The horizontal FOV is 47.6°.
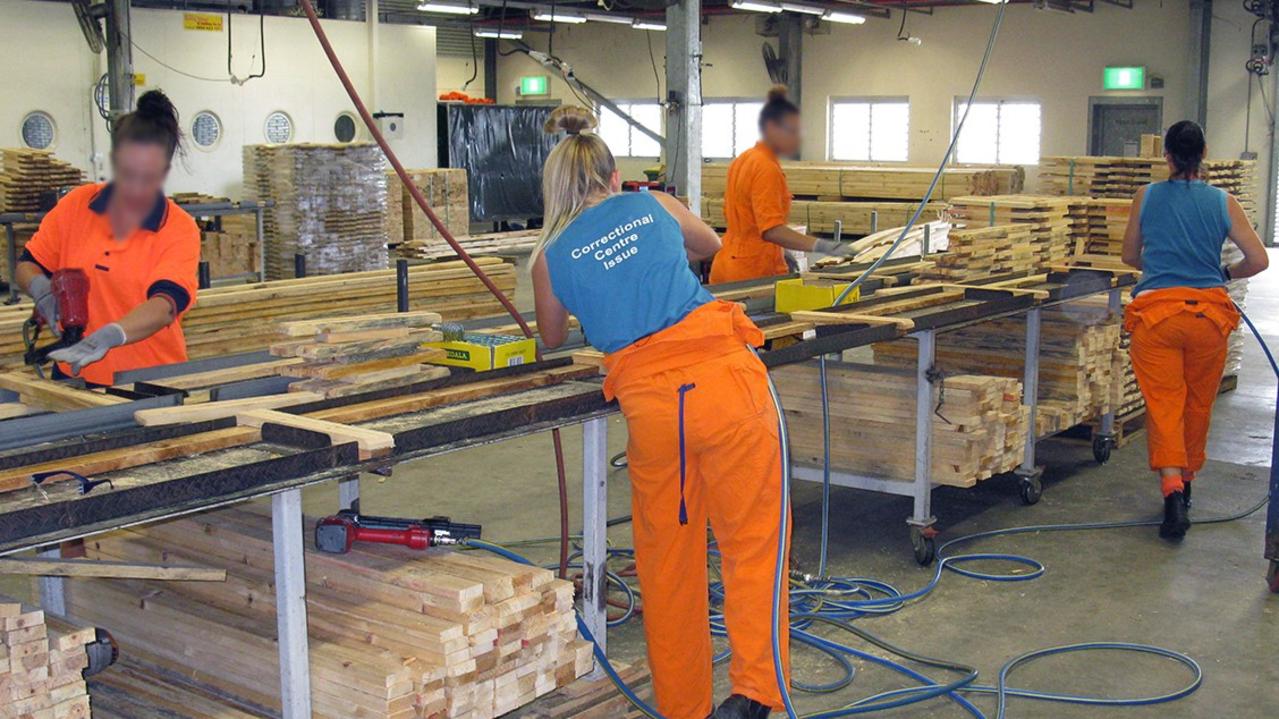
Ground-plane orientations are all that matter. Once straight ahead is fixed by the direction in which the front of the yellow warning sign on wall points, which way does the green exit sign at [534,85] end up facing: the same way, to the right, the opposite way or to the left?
the same way

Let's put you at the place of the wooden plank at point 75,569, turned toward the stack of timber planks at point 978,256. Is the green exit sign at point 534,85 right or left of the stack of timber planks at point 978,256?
left

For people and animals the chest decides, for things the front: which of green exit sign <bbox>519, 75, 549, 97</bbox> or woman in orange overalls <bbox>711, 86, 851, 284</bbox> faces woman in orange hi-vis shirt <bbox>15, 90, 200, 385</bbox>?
the green exit sign

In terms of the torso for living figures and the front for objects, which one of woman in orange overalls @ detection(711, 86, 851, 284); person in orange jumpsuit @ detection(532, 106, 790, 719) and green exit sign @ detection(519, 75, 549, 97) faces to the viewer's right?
the woman in orange overalls

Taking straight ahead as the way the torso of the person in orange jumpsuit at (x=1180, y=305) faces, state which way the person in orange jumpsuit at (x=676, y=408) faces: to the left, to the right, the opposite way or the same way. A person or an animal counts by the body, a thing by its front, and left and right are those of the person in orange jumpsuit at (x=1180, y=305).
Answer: the same way

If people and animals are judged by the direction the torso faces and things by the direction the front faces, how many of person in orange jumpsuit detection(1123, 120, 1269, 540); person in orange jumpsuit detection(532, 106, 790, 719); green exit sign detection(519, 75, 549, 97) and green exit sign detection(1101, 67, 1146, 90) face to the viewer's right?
0

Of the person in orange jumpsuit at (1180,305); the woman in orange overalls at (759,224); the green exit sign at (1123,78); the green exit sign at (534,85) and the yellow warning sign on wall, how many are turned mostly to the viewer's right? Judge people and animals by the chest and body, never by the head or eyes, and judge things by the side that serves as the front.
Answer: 1

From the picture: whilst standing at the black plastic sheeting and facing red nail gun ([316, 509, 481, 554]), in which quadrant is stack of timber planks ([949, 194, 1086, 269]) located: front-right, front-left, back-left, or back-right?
front-left

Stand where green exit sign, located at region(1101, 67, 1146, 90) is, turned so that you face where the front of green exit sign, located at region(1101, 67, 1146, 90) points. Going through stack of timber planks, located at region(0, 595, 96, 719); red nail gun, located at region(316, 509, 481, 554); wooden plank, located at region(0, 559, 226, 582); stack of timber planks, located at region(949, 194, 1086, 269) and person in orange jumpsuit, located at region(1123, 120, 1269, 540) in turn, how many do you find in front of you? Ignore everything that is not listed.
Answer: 5

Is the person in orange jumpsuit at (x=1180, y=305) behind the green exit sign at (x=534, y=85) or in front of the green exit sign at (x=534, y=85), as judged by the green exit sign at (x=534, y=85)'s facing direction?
in front

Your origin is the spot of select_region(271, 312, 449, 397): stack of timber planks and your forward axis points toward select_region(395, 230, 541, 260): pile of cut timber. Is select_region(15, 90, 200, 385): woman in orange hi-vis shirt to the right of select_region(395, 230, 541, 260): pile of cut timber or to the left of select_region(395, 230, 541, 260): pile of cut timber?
left

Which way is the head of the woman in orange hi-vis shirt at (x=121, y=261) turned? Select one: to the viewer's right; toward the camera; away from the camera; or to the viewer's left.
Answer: toward the camera

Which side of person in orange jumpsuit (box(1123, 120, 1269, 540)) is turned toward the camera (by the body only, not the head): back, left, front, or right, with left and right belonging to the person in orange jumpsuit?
back

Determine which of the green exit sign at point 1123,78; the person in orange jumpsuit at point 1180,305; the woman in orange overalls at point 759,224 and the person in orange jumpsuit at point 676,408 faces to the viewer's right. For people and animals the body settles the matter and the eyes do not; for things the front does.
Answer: the woman in orange overalls

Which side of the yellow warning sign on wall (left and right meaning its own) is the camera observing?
front

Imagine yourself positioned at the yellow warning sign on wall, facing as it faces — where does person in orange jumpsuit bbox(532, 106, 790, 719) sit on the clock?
The person in orange jumpsuit is roughly at 12 o'clock from the yellow warning sign on wall.

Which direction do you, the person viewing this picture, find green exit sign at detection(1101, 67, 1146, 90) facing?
facing the viewer

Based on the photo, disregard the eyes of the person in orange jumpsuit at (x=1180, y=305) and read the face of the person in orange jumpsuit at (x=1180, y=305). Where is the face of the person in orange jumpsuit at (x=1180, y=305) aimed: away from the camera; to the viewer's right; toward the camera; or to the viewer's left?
away from the camera

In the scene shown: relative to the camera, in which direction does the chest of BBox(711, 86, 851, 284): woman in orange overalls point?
to the viewer's right

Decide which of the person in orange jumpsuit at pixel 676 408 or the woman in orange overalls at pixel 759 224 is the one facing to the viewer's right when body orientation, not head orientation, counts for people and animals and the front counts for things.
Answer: the woman in orange overalls

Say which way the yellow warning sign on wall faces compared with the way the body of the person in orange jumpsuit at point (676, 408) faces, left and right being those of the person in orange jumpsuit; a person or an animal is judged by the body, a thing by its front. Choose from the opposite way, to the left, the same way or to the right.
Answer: the opposite way

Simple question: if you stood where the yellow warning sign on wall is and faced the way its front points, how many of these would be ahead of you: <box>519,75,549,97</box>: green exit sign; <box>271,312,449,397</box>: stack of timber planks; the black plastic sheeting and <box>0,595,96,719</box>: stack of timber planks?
2

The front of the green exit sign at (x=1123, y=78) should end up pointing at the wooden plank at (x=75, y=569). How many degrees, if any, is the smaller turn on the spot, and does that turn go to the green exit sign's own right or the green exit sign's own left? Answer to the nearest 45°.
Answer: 0° — it already faces it

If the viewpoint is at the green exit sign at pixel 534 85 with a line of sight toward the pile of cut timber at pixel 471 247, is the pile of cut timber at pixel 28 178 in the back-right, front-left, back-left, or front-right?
front-right
